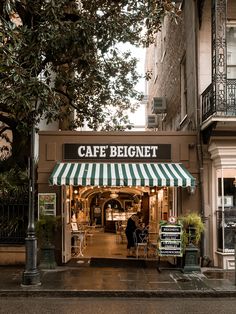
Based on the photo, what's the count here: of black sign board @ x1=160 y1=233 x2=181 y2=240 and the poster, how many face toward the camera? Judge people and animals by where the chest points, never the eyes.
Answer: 2

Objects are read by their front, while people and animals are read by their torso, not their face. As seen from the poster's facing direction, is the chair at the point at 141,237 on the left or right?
on its left

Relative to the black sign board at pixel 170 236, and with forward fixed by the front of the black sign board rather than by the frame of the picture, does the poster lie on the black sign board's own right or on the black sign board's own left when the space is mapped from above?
on the black sign board's own right

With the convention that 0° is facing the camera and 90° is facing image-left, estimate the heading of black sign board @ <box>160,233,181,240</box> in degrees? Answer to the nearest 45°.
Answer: approximately 0°
